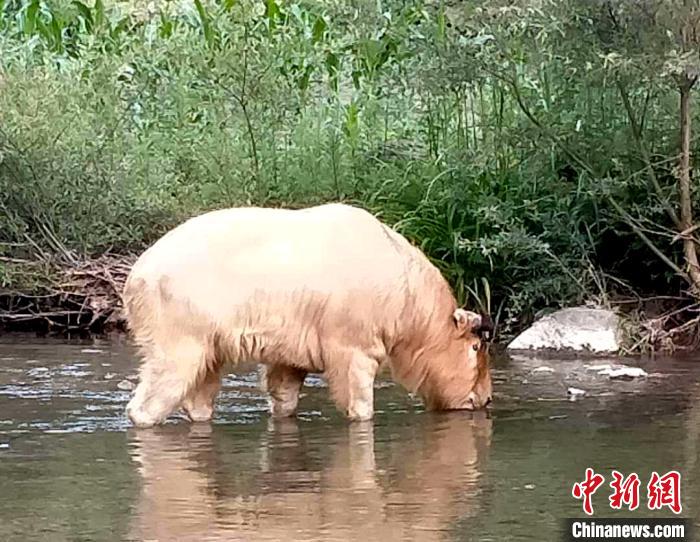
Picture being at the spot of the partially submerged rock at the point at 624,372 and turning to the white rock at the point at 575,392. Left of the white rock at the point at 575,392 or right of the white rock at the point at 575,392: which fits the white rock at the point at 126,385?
right

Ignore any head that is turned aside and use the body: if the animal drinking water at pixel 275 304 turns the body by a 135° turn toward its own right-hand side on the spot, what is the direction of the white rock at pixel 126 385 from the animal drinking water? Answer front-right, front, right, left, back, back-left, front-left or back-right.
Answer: right

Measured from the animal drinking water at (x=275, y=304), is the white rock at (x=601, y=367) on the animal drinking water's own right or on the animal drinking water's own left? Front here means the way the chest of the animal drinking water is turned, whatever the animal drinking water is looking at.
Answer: on the animal drinking water's own left

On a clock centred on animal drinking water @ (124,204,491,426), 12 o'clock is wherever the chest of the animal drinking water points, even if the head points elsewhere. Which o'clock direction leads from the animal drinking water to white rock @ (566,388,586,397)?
The white rock is roughly at 11 o'clock from the animal drinking water.

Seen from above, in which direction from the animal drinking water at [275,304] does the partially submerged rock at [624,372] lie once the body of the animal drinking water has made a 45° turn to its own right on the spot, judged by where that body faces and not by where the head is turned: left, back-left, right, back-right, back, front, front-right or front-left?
left

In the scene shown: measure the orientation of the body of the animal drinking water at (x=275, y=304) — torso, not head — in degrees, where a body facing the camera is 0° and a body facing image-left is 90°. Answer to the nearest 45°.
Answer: approximately 270°

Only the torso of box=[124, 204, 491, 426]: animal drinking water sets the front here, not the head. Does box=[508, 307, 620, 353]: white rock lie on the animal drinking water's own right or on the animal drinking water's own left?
on the animal drinking water's own left
